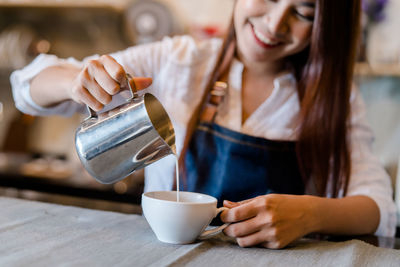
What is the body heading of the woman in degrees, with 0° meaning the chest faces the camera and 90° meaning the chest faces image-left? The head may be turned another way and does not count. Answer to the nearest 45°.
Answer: approximately 0°
